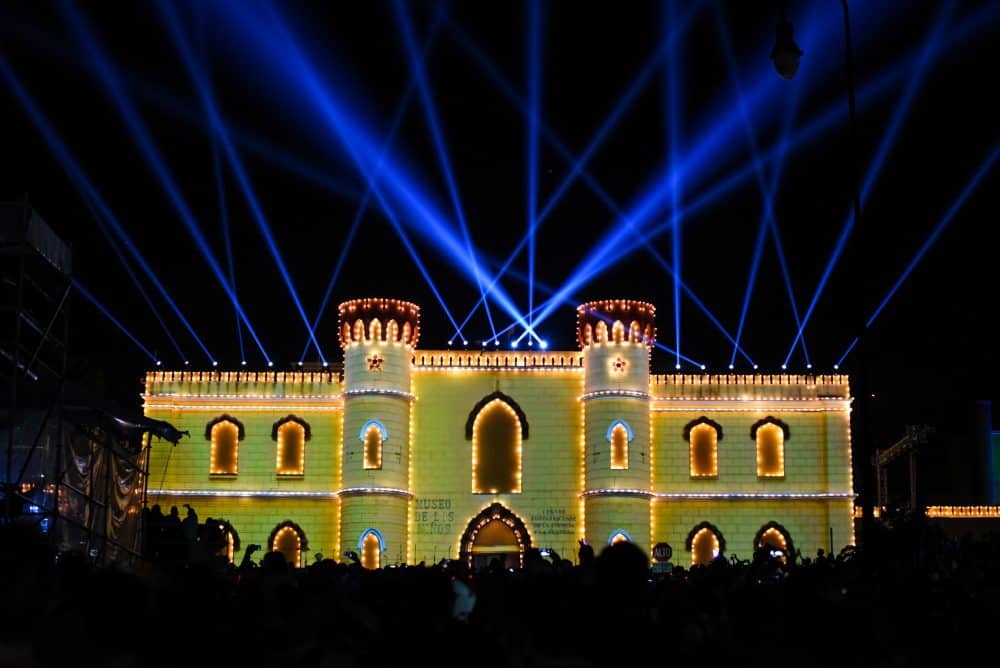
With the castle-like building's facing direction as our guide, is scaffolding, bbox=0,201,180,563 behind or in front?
in front

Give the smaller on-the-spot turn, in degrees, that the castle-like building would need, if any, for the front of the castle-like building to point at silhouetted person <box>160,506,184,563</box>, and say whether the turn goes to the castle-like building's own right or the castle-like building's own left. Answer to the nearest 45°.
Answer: approximately 45° to the castle-like building's own right

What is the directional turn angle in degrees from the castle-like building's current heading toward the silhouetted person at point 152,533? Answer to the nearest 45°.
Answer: approximately 45° to its right

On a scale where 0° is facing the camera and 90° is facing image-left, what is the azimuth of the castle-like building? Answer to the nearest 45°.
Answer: approximately 0°

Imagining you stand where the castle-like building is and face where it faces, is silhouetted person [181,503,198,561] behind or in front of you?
in front
